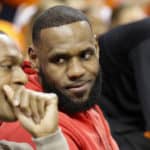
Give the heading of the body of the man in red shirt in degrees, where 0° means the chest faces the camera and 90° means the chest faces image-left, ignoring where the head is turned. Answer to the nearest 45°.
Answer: approximately 315°
